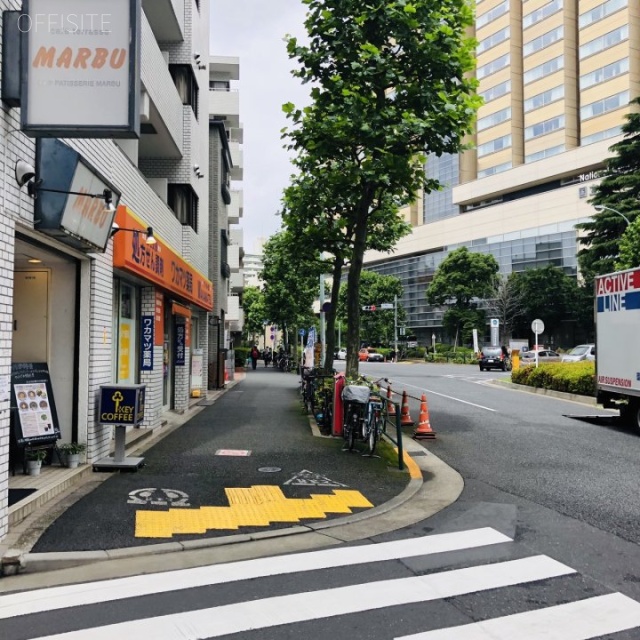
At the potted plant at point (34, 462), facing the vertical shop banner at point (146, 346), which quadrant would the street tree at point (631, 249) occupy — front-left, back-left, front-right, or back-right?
front-right

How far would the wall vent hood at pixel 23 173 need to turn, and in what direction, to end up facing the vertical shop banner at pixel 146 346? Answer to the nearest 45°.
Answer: approximately 135° to its left

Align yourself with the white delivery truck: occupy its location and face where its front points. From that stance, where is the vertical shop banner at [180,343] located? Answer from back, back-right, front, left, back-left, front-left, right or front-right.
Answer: back-right

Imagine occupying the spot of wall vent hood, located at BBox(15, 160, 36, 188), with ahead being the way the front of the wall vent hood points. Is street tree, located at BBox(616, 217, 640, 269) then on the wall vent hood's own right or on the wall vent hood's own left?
on the wall vent hood's own left

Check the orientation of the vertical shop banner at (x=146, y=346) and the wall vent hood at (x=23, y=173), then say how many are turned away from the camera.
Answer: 0

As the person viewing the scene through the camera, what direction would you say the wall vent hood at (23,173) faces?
facing the viewer and to the right of the viewer

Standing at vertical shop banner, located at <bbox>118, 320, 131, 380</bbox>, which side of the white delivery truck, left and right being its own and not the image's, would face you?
right

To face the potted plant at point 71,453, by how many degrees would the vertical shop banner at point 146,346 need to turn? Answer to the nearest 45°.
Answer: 0° — it already faces it

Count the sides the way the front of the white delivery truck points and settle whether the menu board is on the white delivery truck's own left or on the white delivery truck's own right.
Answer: on the white delivery truck's own right

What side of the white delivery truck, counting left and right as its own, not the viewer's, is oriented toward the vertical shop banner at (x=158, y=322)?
right

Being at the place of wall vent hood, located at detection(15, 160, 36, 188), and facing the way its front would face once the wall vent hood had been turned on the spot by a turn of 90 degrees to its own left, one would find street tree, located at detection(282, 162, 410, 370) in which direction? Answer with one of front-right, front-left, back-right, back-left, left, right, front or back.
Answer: front

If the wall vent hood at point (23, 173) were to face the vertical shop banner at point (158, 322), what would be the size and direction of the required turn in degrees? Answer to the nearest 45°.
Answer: approximately 135° to its left

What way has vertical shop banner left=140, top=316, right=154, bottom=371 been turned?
toward the camera

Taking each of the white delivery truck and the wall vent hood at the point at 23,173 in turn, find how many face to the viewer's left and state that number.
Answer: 0

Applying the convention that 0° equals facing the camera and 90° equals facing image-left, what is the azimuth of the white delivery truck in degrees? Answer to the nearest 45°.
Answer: approximately 315°
